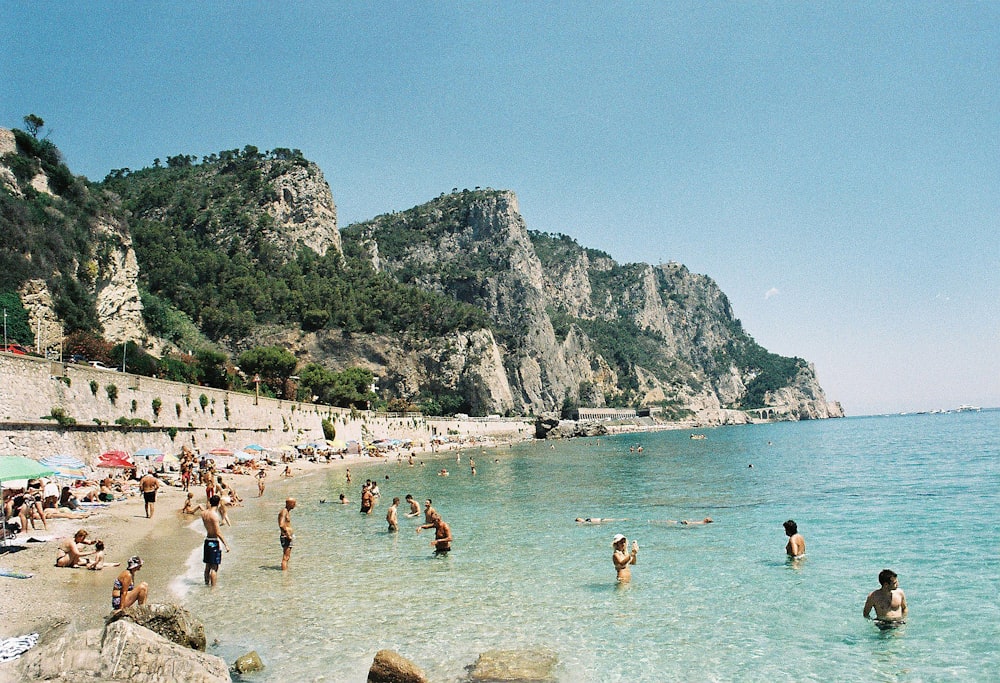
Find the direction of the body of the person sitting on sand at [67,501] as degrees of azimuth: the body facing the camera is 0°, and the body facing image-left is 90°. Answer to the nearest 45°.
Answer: approximately 270°

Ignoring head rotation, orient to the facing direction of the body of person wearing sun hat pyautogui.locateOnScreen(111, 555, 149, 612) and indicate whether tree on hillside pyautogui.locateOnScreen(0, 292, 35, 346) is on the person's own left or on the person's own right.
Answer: on the person's own left

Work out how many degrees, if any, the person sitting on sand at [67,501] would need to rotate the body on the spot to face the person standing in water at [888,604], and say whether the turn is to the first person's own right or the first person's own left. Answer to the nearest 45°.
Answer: approximately 45° to the first person's own right
